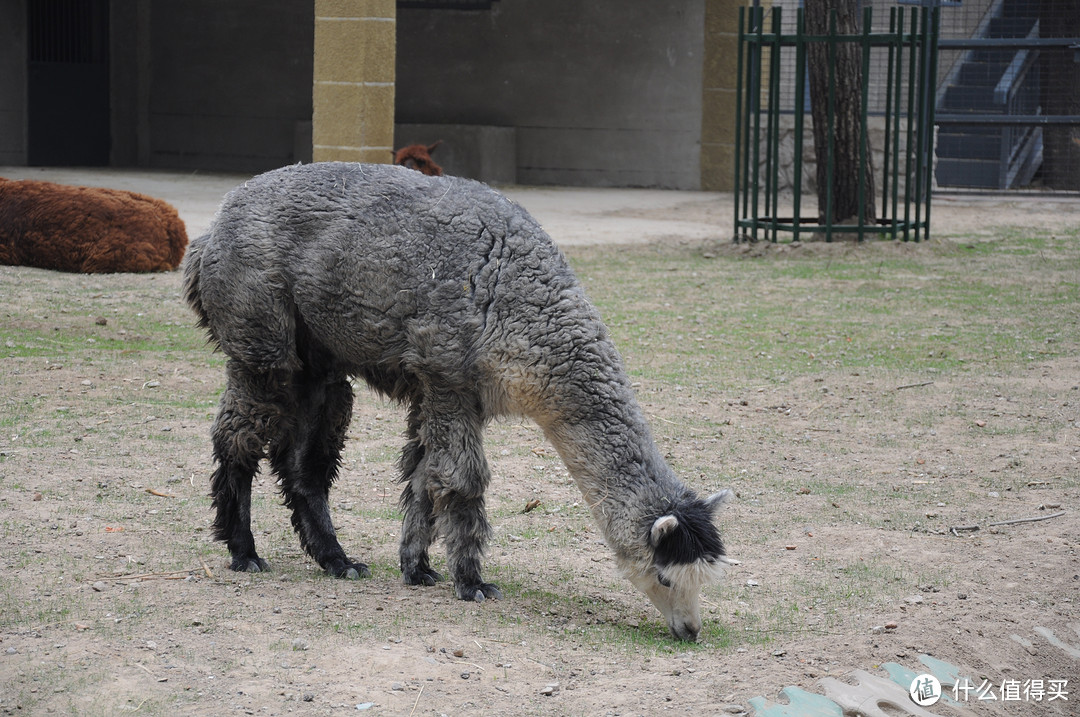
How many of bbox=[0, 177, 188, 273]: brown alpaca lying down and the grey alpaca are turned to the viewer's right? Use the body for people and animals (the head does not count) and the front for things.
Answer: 1

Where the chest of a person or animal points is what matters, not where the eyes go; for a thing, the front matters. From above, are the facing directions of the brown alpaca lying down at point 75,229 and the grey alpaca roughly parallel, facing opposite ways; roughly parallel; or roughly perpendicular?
roughly parallel, facing opposite ways

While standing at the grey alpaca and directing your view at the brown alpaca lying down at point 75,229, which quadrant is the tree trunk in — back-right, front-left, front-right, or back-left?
front-right

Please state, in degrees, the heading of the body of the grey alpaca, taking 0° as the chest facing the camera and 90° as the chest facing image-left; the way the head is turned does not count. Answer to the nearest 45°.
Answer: approximately 270°

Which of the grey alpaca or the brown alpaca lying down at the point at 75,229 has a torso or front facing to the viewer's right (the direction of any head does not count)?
the grey alpaca

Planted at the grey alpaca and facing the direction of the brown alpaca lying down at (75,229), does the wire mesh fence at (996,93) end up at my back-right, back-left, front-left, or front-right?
front-right

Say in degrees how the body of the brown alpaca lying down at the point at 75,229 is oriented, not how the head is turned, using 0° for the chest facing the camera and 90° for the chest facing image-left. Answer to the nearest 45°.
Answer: approximately 90°

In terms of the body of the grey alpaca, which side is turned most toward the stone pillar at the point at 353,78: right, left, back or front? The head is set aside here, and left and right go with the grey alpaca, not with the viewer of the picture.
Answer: left

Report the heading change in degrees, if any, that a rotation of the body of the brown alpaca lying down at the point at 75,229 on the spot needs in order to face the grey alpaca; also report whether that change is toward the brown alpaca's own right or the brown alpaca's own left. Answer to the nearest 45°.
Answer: approximately 90° to the brown alpaca's own left
